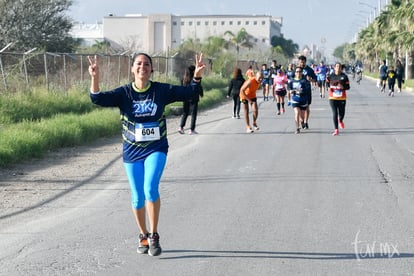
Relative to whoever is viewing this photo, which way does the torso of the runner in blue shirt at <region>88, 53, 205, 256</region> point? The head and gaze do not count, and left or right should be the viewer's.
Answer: facing the viewer

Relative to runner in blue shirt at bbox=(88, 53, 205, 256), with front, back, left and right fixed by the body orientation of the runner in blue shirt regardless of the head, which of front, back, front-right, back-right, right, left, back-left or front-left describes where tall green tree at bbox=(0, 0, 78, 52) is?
back

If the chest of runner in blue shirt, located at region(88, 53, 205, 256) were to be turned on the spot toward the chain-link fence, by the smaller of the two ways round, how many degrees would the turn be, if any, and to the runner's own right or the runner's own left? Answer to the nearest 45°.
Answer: approximately 180°
